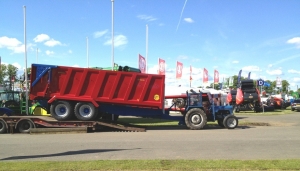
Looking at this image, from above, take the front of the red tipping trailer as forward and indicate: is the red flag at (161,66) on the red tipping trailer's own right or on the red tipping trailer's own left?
on the red tipping trailer's own left

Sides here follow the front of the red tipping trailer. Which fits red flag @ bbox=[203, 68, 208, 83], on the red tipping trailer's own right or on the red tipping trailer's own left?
on the red tipping trailer's own left

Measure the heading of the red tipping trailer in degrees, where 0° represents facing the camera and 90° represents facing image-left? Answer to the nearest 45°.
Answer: approximately 270°

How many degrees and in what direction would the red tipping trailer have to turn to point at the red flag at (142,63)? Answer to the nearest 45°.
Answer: approximately 90° to its left

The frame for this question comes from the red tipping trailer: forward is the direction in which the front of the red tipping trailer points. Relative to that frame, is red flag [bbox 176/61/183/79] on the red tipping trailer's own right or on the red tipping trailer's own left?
on the red tipping trailer's own left

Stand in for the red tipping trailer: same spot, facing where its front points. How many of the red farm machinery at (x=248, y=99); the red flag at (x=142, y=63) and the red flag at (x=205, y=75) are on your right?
0

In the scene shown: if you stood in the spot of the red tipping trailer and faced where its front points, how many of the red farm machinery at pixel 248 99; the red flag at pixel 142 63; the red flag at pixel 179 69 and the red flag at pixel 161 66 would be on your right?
0

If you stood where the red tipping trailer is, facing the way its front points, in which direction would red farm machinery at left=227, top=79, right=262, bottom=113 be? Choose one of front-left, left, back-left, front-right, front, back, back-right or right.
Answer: front-left
